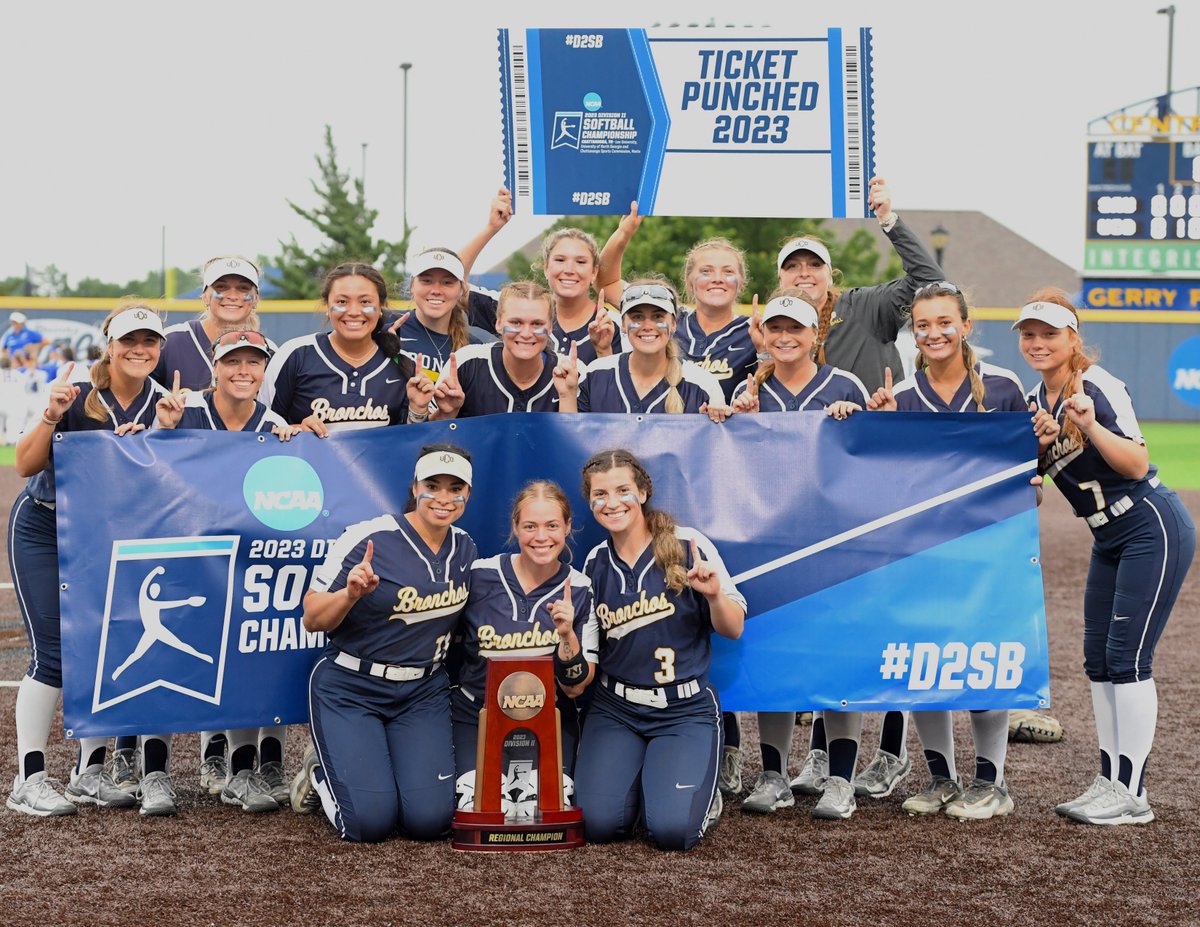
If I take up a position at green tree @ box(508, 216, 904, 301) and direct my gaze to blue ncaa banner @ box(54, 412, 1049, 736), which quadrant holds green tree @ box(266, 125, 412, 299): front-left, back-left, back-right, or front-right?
back-right

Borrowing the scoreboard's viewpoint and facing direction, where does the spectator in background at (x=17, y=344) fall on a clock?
The spectator in background is roughly at 2 o'clock from the scoreboard.

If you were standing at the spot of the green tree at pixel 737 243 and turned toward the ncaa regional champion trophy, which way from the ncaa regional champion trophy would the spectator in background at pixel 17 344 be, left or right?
right

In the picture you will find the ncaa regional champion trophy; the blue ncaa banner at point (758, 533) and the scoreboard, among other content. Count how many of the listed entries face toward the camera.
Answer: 3

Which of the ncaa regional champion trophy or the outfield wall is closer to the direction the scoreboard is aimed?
the ncaa regional champion trophy

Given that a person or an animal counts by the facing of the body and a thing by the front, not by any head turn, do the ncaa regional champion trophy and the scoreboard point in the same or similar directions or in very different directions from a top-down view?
same or similar directions

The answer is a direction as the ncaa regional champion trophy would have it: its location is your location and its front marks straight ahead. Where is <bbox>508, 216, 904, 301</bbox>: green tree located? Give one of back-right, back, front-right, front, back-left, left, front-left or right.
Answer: back

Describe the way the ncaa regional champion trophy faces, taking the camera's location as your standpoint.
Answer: facing the viewer

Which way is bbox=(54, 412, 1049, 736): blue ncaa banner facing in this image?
toward the camera

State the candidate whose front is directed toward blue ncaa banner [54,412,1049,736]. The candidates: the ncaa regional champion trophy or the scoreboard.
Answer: the scoreboard

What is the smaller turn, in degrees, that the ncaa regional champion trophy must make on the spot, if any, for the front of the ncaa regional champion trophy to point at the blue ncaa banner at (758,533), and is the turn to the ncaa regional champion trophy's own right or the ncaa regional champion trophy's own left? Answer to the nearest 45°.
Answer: approximately 135° to the ncaa regional champion trophy's own left

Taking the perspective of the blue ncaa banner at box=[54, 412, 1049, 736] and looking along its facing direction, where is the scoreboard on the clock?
The scoreboard is roughly at 7 o'clock from the blue ncaa banner.

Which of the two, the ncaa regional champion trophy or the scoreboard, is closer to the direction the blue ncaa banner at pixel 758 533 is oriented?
the ncaa regional champion trophy

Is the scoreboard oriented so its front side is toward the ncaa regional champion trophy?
yes
